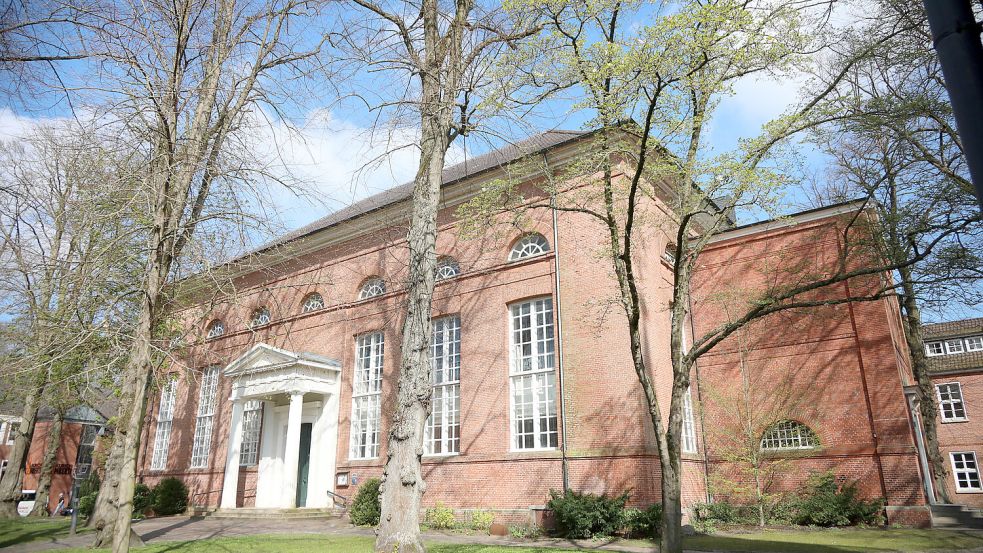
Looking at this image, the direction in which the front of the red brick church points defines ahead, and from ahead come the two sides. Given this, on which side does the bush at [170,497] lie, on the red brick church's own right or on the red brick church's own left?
on the red brick church's own right

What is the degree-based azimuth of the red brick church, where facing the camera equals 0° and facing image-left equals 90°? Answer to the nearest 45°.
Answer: approximately 45°

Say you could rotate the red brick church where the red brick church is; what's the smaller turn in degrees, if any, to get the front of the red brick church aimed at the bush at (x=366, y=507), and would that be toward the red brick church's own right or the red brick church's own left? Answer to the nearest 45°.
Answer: approximately 45° to the red brick church's own right

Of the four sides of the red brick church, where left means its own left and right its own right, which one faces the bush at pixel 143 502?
right
